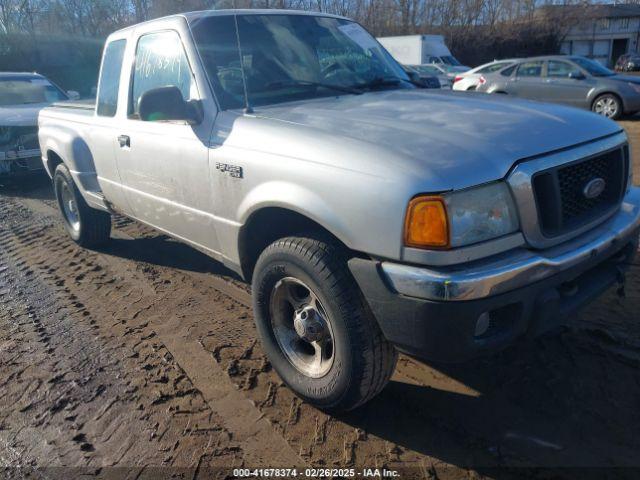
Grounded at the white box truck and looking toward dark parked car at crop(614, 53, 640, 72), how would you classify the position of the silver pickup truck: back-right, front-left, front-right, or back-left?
back-right

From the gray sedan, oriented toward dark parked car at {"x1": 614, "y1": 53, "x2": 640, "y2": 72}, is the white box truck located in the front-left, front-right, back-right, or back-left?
front-left

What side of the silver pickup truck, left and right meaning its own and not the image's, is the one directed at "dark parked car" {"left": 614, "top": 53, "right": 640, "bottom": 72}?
left

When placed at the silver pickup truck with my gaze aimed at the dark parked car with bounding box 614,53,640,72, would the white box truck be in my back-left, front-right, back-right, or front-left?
front-left

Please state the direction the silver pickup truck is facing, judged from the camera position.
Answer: facing the viewer and to the right of the viewer

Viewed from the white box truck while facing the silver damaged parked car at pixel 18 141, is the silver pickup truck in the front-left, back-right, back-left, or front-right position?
front-left

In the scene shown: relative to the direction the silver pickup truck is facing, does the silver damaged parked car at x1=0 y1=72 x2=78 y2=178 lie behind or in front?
behind

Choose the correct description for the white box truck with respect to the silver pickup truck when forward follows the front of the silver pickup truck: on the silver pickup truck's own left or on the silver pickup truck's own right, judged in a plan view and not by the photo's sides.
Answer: on the silver pickup truck's own left

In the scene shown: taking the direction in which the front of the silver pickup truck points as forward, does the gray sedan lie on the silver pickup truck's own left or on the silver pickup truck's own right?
on the silver pickup truck's own left

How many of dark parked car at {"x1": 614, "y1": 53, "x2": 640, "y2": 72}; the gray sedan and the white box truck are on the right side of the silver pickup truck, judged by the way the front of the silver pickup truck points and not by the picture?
0
